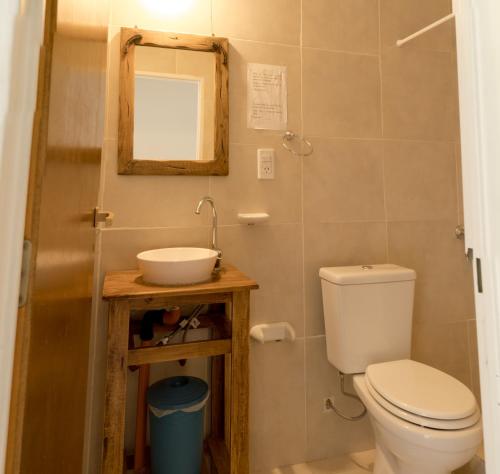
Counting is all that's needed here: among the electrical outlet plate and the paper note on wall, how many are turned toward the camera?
2

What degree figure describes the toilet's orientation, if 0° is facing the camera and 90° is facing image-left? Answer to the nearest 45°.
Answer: approximately 315°

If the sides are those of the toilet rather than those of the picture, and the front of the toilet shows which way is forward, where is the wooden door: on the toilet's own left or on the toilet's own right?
on the toilet's own right

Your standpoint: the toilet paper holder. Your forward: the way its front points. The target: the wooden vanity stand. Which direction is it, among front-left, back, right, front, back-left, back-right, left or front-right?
front-right
